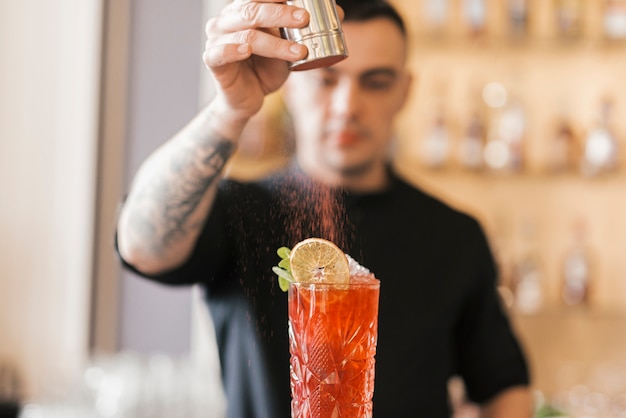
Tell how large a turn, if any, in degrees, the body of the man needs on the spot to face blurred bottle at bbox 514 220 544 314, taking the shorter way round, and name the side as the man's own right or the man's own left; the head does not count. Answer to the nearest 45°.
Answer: approximately 135° to the man's own left

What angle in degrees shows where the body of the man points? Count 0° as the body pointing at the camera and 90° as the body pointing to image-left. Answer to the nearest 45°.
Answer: approximately 0°

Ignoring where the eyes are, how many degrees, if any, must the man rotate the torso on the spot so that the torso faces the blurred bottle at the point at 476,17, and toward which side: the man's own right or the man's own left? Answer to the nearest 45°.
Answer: approximately 180°

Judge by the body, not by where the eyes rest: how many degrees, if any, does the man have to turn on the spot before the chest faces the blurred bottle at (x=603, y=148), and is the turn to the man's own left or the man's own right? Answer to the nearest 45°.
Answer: approximately 135° to the man's own left

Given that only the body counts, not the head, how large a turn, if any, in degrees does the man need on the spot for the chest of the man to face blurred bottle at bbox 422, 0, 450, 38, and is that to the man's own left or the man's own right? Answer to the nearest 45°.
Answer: approximately 180°

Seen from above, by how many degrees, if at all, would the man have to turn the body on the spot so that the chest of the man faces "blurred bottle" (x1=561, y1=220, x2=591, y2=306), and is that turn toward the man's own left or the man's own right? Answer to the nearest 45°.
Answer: approximately 135° to the man's own left

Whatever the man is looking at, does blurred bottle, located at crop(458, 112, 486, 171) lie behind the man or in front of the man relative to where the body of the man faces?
behind

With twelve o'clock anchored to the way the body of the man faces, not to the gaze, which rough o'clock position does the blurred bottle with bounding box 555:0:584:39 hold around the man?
The blurred bottle is roughly at 7 o'clock from the man.
